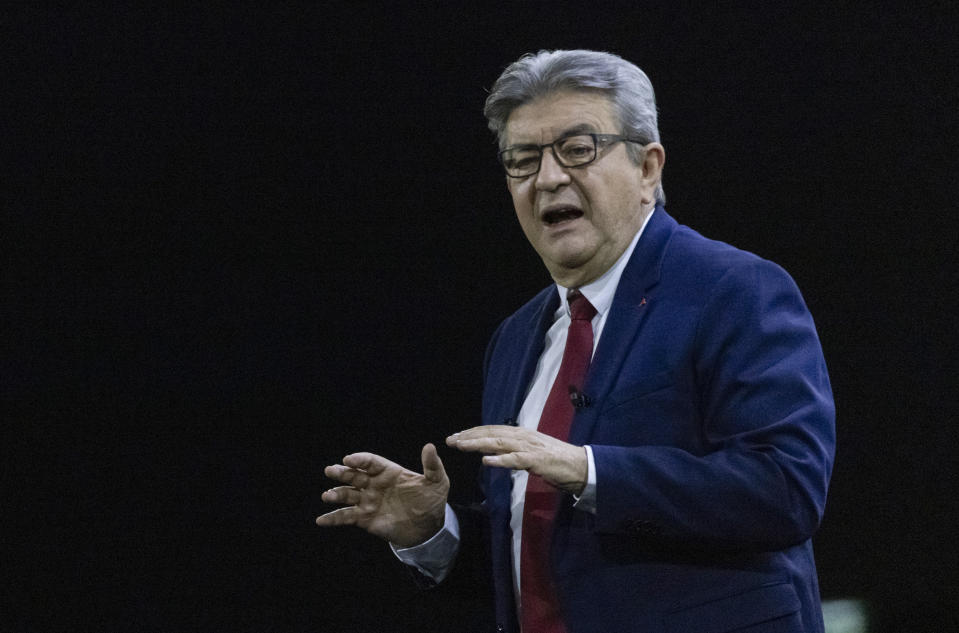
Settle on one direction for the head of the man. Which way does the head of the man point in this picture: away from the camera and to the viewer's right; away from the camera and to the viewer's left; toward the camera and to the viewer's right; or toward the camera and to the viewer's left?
toward the camera and to the viewer's left

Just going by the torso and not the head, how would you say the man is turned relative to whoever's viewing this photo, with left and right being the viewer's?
facing the viewer and to the left of the viewer
